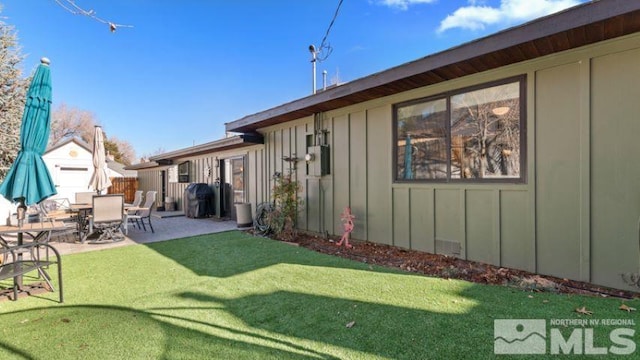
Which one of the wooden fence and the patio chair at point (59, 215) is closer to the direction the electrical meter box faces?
the patio chair

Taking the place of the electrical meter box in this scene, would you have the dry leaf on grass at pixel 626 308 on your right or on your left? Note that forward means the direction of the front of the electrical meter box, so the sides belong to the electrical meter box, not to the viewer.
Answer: on your left

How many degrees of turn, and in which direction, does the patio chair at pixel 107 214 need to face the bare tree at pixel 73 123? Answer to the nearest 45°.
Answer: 0° — it already faces it

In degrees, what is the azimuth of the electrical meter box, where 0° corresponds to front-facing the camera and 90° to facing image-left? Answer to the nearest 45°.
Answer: approximately 45°

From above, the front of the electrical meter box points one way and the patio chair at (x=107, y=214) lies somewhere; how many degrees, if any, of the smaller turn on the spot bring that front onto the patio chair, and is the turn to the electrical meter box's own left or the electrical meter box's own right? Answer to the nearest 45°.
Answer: approximately 45° to the electrical meter box's own right

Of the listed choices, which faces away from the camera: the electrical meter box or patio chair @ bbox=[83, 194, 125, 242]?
the patio chair

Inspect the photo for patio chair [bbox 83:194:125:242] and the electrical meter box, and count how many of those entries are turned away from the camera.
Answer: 1

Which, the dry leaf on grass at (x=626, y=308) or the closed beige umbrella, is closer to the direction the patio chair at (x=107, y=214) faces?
the closed beige umbrella

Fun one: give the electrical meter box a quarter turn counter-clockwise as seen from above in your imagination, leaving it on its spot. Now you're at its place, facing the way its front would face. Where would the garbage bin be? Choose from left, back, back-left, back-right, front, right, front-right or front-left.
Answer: back

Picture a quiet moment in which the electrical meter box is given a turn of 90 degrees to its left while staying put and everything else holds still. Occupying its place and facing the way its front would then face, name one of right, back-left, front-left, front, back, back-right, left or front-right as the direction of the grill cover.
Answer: back

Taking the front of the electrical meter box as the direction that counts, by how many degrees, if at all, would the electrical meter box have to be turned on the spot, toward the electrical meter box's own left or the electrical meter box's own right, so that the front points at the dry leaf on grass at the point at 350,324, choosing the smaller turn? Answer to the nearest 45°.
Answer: approximately 45° to the electrical meter box's own left

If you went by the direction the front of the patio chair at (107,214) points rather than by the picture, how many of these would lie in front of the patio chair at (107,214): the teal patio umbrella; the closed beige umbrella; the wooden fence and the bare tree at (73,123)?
3

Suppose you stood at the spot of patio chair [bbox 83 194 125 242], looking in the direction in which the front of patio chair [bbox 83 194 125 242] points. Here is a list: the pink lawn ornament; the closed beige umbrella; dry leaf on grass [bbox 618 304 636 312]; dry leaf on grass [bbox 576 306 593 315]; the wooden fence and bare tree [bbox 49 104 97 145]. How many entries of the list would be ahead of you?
3

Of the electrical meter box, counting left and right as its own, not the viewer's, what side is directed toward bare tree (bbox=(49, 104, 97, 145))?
right

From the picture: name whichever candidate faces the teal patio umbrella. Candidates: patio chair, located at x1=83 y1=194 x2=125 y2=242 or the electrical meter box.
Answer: the electrical meter box

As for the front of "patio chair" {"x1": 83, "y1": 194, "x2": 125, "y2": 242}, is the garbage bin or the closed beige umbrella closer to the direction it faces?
the closed beige umbrella

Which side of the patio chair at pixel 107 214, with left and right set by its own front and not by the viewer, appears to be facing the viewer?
back

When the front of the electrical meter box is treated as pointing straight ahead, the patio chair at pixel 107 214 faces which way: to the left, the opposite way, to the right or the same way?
to the right

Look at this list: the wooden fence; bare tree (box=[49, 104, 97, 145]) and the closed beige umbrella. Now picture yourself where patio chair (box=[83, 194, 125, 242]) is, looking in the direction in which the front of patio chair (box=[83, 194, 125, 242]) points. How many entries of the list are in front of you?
3
